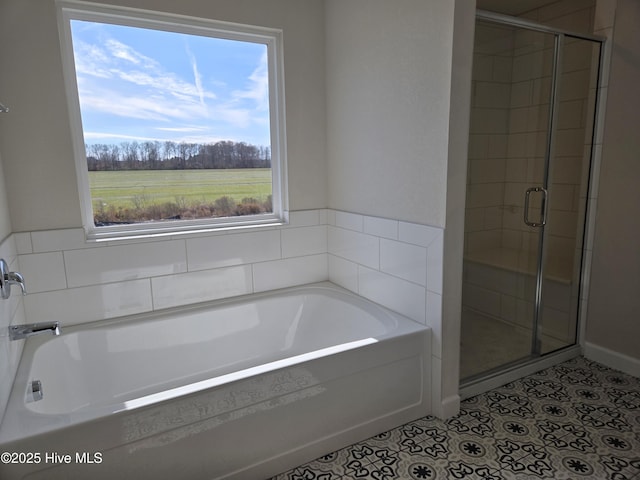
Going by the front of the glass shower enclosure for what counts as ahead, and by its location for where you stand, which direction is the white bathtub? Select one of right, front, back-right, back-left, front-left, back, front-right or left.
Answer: right

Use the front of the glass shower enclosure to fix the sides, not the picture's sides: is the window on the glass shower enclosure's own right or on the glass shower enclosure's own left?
on the glass shower enclosure's own right
